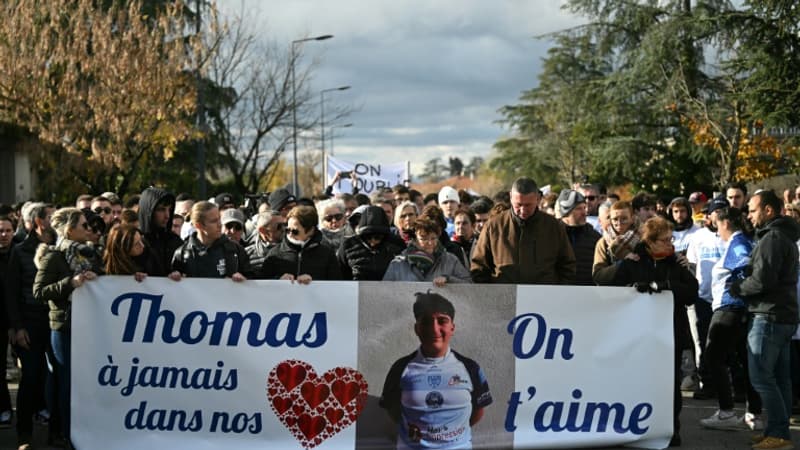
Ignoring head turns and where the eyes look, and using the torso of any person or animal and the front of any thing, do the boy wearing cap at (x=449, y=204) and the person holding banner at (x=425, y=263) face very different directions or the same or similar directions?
same or similar directions

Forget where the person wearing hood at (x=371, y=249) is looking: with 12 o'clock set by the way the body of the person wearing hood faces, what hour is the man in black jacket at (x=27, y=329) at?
The man in black jacket is roughly at 3 o'clock from the person wearing hood.

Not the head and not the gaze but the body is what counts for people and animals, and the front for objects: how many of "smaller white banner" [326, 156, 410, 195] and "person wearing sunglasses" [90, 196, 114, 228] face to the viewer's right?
0

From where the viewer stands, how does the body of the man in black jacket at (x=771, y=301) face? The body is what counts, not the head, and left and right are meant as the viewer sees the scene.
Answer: facing to the left of the viewer

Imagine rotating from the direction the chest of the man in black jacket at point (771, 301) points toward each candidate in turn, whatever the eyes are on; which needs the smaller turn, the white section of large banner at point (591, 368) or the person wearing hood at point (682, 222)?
the white section of large banner

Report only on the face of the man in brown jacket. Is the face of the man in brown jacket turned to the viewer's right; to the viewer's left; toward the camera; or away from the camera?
toward the camera

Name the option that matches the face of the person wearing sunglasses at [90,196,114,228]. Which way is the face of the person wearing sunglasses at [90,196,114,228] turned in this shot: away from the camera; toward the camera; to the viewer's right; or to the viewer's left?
toward the camera

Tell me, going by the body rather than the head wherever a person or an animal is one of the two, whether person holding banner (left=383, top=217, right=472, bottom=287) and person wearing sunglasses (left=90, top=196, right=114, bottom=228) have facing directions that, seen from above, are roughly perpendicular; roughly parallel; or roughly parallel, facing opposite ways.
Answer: roughly parallel

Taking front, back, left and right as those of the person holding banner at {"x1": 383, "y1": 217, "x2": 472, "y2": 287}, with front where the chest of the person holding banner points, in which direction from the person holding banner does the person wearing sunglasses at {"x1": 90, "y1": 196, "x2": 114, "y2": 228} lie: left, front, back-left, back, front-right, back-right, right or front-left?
back-right

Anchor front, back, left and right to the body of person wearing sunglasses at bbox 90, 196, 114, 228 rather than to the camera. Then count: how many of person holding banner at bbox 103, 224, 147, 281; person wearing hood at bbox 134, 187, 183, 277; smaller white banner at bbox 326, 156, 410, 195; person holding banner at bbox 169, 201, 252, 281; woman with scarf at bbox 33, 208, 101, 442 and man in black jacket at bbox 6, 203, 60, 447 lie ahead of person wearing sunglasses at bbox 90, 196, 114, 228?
5

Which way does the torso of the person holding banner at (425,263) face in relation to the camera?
toward the camera

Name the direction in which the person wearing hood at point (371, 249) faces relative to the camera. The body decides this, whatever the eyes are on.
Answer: toward the camera

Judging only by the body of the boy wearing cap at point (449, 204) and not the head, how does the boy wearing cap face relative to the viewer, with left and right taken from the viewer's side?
facing the viewer

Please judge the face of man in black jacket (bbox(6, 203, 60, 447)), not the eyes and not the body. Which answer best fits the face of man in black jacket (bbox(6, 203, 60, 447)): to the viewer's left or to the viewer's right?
to the viewer's right

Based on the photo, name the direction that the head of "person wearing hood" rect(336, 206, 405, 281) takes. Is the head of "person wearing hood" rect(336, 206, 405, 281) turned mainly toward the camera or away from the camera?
toward the camera
